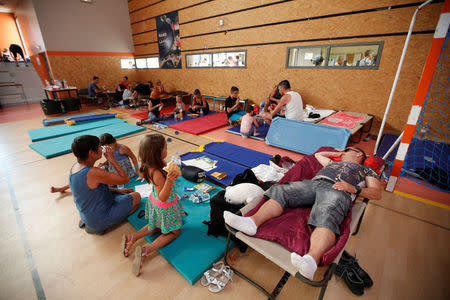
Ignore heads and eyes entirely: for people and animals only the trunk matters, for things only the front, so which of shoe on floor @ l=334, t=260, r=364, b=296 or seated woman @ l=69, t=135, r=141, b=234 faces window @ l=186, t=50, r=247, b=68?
the seated woman

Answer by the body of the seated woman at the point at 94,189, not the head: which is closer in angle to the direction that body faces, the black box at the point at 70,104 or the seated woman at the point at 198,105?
the seated woman

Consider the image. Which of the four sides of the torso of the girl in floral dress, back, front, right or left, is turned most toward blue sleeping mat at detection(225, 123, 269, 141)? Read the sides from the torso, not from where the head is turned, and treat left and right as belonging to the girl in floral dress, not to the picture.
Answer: front

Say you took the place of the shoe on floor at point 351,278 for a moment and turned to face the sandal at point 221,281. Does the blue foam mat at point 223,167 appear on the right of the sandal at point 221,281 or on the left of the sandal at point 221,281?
right

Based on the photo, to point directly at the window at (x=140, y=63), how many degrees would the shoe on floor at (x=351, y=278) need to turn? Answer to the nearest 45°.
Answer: approximately 135° to its right

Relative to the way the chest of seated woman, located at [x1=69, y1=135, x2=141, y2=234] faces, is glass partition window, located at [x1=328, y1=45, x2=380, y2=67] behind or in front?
in front

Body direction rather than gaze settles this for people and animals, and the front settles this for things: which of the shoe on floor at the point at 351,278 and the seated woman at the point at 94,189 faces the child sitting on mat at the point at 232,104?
the seated woman

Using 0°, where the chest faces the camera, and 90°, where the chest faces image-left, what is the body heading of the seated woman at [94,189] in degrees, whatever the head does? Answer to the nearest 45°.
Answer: approximately 225°

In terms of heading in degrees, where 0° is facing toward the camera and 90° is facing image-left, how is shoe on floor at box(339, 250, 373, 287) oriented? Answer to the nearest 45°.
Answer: approximately 315°

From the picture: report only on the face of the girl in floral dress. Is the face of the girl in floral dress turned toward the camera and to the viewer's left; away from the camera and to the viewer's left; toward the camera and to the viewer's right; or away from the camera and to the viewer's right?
away from the camera and to the viewer's right

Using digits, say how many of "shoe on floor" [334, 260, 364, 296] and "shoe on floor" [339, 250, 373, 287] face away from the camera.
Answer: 0

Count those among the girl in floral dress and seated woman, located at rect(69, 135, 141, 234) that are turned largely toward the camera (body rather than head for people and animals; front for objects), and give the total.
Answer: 0

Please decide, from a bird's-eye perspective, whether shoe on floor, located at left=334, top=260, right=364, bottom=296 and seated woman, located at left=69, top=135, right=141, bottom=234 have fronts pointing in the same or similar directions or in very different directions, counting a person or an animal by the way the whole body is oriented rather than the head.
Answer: very different directions

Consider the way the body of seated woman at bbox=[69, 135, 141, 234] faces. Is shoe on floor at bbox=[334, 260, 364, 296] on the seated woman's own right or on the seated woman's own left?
on the seated woman's own right

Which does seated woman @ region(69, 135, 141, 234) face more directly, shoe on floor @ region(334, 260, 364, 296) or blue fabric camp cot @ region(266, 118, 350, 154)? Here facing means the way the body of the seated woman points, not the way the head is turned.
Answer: the blue fabric camp cot

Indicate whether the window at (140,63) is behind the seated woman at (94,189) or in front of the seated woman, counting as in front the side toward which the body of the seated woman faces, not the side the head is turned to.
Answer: in front
